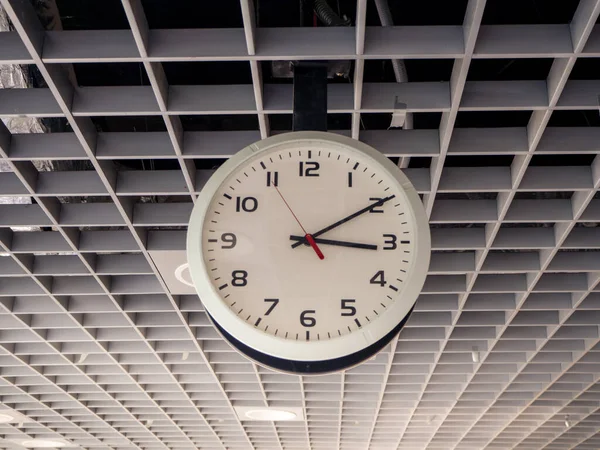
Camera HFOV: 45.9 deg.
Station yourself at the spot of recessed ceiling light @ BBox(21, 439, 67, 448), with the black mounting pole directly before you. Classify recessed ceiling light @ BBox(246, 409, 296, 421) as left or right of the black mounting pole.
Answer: left

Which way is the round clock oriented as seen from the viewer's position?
toward the camera

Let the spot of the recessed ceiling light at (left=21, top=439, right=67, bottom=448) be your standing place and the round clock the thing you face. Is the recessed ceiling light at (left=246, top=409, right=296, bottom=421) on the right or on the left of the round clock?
left

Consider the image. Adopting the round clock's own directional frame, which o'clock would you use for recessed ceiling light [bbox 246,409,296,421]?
The recessed ceiling light is roughly at 6 o'clock from the round clock.

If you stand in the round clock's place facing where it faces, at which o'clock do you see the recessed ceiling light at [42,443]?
The recessed ceiling light is roughly at 5 o'clock from the round clock.
